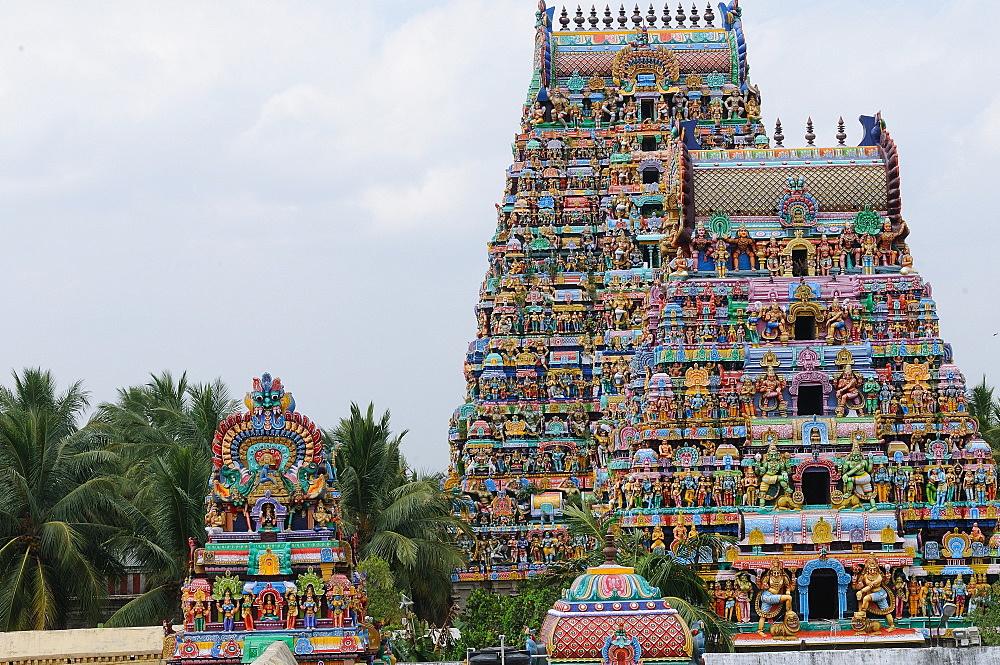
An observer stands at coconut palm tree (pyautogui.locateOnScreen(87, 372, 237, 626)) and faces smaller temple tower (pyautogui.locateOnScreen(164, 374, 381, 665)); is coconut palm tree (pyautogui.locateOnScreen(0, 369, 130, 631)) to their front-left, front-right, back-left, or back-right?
back-right

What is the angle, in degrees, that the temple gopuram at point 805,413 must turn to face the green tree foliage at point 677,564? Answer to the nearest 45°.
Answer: approximately 45° to its right

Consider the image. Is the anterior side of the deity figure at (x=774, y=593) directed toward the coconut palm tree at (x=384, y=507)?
no

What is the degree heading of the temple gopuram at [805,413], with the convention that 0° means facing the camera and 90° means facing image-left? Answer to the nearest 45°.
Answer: approximately 0°

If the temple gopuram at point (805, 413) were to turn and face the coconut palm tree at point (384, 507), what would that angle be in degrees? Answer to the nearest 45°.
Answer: approximately 90° to its right

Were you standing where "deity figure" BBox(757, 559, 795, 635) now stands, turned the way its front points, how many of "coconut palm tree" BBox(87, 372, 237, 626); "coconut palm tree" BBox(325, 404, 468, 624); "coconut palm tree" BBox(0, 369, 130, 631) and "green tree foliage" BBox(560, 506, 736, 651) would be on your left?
0

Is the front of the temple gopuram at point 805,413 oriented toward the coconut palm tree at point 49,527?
no

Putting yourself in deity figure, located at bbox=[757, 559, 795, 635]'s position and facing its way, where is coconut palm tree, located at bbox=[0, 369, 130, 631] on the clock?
The coconut palm tree is roughly at 3 o'clock from the deity figure.

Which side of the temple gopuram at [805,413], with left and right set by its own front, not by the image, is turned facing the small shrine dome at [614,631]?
front

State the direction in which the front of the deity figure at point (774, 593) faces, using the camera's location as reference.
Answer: facing the viewer

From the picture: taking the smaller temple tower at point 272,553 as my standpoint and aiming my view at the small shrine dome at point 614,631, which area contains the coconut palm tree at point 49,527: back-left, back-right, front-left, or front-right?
back-left

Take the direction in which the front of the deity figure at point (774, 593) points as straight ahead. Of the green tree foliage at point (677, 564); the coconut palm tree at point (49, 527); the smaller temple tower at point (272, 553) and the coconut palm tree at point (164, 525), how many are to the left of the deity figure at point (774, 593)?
0

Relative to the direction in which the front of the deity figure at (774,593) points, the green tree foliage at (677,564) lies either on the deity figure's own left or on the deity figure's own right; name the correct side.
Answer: on the deity figure's own right

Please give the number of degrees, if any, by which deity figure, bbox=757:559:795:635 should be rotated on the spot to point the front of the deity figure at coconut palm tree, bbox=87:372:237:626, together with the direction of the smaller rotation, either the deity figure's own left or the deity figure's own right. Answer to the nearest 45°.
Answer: approximately 90° to the deity figure's own right

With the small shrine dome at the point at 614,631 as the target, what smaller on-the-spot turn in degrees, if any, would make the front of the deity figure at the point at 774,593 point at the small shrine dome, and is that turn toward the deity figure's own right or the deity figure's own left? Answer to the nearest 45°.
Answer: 0° — it already faces it
